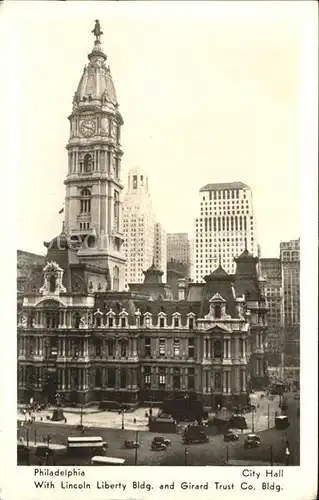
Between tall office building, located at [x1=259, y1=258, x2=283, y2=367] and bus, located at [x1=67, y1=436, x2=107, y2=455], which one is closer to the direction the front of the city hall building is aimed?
the bus

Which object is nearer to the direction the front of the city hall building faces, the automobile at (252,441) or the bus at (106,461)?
the bus

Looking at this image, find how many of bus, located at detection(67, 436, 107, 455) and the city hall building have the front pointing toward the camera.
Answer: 1

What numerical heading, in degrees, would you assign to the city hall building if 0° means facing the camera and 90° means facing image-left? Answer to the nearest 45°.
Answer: approximately 0°
